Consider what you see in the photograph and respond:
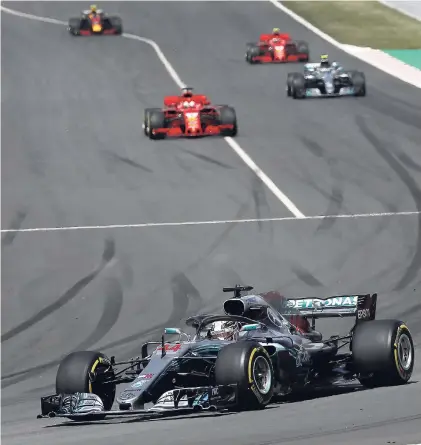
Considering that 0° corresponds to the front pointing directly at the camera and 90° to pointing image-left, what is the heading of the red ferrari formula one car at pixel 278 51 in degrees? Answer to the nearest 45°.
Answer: approximately 0°

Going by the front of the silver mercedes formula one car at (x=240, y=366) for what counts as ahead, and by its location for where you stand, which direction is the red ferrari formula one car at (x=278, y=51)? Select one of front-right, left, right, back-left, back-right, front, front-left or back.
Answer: back-right

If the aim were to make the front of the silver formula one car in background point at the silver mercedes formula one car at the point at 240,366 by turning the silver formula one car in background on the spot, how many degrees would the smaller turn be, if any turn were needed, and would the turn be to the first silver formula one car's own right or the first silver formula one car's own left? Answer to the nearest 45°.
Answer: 0° — it already faces it

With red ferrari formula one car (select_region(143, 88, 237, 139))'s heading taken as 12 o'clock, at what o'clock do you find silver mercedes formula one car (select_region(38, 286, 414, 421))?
The silver mercedes formula one car is roughly at 12 o'clock from the red ferrari formula one car.

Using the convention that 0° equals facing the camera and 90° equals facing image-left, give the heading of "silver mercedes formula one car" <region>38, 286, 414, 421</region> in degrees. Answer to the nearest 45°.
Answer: approximately 45°

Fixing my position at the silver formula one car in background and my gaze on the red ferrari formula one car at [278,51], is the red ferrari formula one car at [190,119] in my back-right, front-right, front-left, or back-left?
back-left

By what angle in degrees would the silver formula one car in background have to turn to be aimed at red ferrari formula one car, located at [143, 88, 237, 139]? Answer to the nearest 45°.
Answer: approximately 45° to its right

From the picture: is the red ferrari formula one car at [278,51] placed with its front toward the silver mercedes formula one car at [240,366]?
yes
